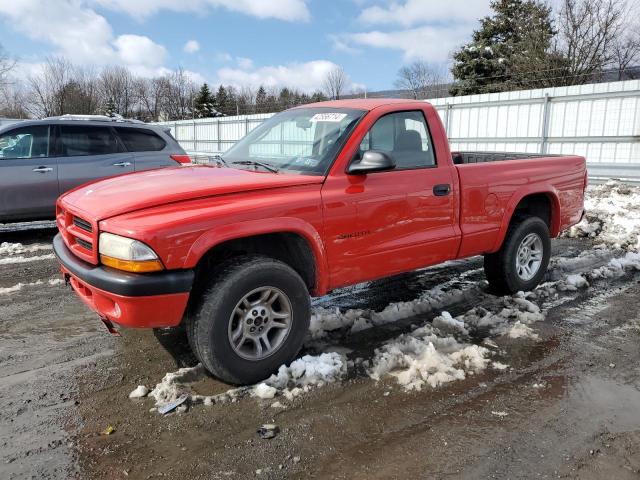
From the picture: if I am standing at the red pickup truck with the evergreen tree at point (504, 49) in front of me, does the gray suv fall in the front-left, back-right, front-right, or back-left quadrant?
front-left

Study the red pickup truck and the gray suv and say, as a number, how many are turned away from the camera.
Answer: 0

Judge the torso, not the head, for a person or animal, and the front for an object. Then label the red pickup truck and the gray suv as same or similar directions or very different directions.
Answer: same or similar directions

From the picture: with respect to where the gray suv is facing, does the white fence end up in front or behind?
behind

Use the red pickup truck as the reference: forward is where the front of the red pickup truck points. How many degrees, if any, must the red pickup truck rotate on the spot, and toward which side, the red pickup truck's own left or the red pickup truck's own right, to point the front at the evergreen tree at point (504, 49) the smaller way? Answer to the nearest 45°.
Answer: approximately 135° to the red pickup truck's own right

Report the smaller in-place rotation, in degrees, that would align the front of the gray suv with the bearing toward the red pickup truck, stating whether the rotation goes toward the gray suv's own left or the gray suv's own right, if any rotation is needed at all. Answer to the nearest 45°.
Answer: approximately 90° to the gray suv's own left

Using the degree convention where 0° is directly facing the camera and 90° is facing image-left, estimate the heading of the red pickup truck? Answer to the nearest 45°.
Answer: approximately 45°

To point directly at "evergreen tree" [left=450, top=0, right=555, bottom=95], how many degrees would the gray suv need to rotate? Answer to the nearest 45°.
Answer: approximately 135° to its right

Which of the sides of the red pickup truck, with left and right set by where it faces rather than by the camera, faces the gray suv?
right

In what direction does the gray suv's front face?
to the viewer's left
